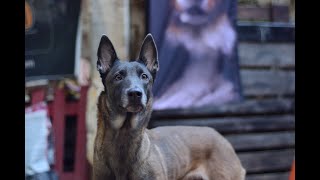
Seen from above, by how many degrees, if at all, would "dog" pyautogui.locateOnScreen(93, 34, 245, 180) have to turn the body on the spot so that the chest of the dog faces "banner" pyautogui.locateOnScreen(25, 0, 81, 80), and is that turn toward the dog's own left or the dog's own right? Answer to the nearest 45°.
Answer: approximately 135° to the dog's own right

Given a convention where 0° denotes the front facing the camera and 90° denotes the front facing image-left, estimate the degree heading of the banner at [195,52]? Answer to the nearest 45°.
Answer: approximately 0°

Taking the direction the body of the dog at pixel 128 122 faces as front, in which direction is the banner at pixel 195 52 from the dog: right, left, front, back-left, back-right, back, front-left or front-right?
back-right

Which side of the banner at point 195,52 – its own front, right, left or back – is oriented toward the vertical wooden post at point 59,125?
right

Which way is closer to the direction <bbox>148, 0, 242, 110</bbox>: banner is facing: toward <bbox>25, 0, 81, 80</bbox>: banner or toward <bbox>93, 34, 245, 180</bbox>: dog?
the dog

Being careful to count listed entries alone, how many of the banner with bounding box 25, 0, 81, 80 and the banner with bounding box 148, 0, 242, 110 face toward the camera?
2

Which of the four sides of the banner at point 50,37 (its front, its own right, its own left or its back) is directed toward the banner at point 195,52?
left
